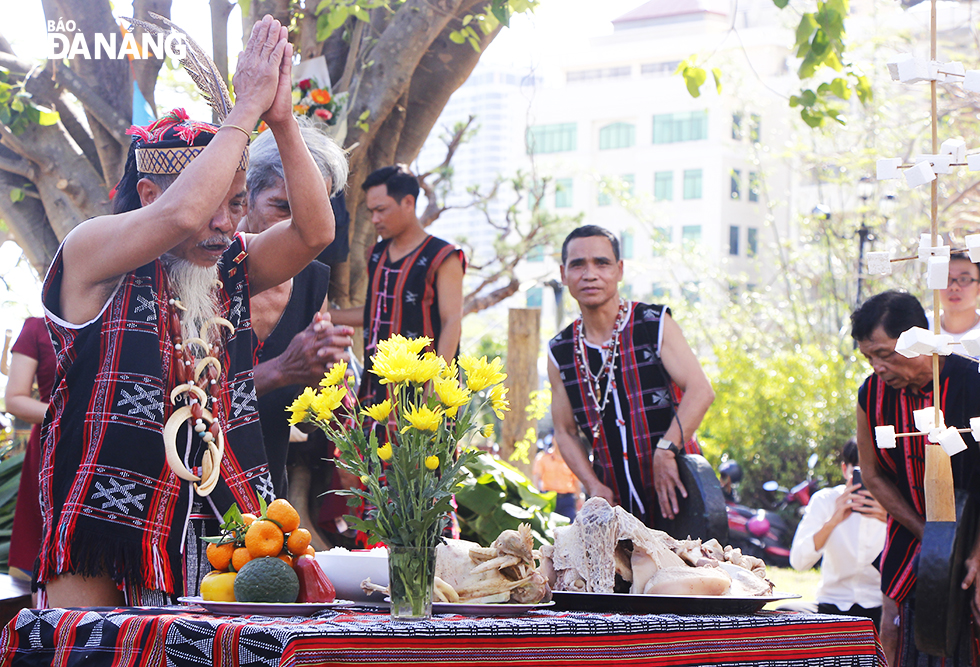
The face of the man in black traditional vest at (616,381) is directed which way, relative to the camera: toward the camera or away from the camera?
toward the camera

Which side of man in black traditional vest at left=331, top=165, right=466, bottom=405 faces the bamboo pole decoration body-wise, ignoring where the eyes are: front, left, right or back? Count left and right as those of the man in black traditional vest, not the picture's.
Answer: left

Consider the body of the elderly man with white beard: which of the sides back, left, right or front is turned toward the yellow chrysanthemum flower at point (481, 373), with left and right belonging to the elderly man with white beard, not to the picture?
front

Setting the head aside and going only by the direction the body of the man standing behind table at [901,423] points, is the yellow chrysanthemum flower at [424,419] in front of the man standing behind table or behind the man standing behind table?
in front

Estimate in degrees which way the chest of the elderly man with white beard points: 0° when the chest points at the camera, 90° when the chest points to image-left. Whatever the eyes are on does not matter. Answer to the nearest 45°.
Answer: approximately 315°

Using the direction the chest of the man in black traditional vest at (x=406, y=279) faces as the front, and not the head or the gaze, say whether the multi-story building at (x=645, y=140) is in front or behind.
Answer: behind

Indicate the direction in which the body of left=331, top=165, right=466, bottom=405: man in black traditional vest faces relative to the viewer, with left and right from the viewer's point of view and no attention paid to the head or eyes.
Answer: facing the viewer and to the left of the viewer

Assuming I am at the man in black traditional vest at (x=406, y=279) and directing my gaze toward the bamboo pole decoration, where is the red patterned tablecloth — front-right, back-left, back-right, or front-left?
front-right

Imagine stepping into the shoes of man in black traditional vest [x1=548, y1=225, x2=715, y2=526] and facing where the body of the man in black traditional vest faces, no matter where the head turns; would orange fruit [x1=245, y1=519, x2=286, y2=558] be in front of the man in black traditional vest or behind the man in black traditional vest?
in front

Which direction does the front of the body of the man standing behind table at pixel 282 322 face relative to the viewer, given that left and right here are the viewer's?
facing the viewer and to the right of the viewer

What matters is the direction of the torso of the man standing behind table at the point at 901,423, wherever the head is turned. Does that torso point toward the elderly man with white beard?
yes

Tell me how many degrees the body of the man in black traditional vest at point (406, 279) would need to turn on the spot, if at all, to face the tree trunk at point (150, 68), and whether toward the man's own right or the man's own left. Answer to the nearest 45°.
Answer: approximately 90° to the man's own right

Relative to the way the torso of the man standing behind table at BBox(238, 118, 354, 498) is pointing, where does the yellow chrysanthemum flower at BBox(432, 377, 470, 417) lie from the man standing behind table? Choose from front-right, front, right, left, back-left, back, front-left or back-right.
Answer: front-right

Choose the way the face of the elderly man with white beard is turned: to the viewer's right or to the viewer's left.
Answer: to the viewer's right

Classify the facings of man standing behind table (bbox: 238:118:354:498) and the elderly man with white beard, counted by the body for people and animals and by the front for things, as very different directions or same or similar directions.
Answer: same or similar directions

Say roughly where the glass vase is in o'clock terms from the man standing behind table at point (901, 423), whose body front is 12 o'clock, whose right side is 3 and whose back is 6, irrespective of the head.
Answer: The glass vase is roughly at 11 o'clock from the man standing behind table.

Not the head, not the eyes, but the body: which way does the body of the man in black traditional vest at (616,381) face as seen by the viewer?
toward the camera
